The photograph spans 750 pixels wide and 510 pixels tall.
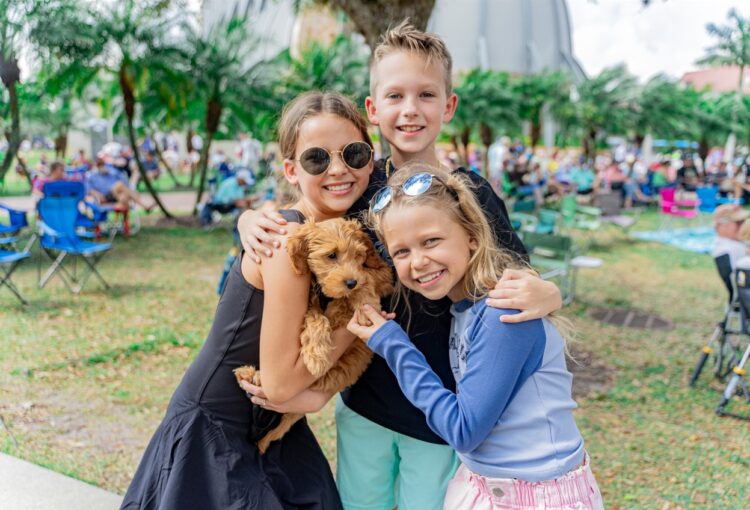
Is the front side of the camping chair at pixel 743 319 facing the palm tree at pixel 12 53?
no

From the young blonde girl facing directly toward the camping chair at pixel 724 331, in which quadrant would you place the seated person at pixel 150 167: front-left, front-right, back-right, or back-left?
front-left

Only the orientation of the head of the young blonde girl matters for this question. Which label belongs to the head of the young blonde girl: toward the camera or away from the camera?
toward the camera

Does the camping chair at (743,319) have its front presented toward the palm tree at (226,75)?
no

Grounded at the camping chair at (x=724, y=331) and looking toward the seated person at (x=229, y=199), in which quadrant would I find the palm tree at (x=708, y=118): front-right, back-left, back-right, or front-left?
front-right
